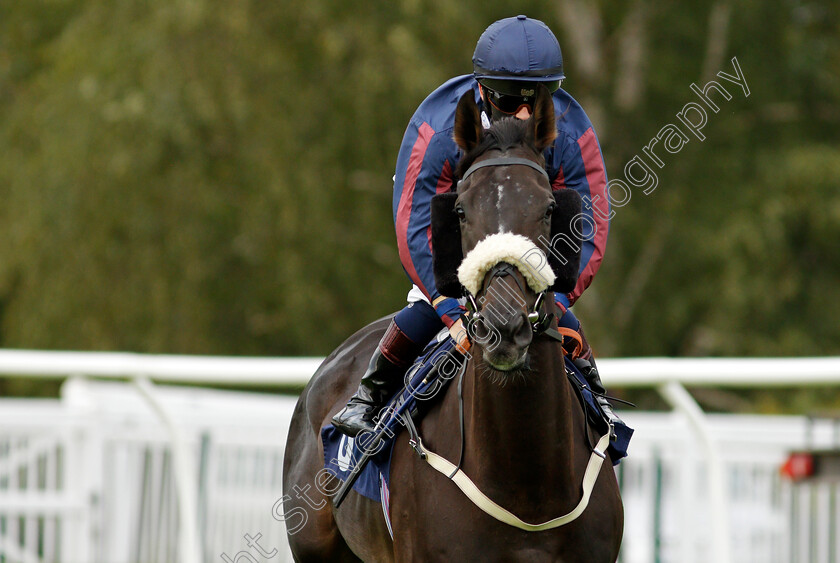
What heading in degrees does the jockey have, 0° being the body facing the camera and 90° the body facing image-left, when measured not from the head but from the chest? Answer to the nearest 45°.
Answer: approximately 0°

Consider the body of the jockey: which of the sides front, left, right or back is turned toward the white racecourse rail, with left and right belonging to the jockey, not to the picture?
back
